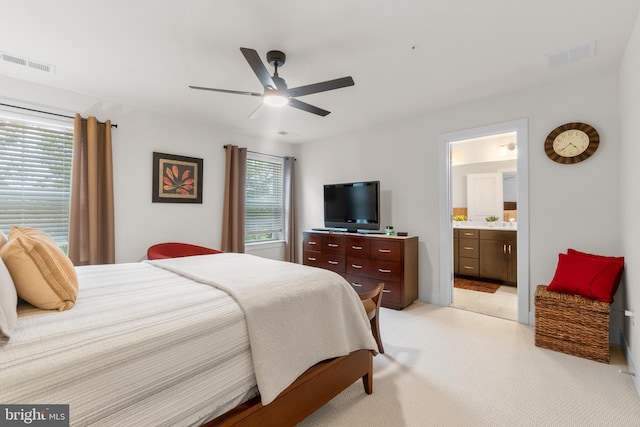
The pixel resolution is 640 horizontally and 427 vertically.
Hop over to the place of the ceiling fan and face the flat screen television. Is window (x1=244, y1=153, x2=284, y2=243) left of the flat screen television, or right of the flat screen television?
left

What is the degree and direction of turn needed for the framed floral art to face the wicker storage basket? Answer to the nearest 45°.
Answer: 0° — it already faces it

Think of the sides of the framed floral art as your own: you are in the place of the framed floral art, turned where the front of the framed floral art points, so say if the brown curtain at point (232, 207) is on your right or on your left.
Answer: on your left

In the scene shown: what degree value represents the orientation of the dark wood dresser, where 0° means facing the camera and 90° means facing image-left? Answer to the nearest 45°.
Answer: approximately 45°

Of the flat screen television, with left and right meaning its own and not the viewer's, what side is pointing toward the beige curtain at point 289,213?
right

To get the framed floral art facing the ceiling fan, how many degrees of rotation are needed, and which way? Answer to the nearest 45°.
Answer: approximately 45° to its right

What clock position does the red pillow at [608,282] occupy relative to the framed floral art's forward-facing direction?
The red pillow is roughly at 12 o'clock from the framed floral art.

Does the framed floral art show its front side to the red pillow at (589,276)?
yes

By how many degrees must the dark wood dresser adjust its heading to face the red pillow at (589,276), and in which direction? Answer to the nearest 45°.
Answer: approximately 90° to its left

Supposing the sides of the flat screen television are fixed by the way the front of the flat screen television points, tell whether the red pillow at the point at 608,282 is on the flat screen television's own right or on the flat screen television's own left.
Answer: on the flat screen television's own left

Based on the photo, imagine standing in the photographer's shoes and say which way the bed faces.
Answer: facing away from the viewer and to the right of the viewer

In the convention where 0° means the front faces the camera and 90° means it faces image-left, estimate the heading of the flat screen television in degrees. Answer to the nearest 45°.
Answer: approximately 45°

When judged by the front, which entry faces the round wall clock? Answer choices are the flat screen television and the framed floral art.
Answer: the framed floral art
